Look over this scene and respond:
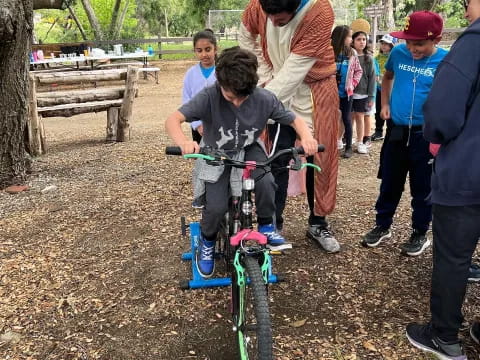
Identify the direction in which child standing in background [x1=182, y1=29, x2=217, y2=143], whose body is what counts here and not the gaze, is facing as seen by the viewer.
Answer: toward the camera

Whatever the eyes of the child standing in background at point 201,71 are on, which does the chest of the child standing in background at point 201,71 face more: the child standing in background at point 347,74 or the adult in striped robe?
the adult in striped robe

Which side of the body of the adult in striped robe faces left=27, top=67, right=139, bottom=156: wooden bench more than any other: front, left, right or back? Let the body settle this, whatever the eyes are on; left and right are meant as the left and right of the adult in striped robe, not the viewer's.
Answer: right

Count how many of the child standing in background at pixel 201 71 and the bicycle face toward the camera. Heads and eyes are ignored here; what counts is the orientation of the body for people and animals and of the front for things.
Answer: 2

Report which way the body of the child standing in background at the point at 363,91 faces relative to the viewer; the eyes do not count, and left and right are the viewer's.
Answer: facing the viewer and to the left of the viewer

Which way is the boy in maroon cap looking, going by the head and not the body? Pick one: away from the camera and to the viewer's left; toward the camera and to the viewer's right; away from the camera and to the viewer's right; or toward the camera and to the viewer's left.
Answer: toward the camera and to the viewer's left

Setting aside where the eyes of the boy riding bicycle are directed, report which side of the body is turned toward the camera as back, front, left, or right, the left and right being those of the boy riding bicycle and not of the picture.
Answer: front

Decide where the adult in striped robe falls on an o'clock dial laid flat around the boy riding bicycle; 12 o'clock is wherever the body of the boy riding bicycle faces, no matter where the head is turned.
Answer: The adult in striped robe is roughly at 7 o'clock from the boy riding bicycle.

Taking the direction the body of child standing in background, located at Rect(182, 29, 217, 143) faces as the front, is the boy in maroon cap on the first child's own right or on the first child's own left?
on the first child's own left

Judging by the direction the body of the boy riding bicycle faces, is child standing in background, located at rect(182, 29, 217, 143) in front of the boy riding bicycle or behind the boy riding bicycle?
behind

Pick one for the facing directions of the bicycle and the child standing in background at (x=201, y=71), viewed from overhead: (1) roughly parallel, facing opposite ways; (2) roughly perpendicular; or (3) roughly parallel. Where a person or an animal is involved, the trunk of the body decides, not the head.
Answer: roughly parallel

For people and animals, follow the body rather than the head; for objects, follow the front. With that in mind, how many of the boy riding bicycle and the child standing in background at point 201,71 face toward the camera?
2
